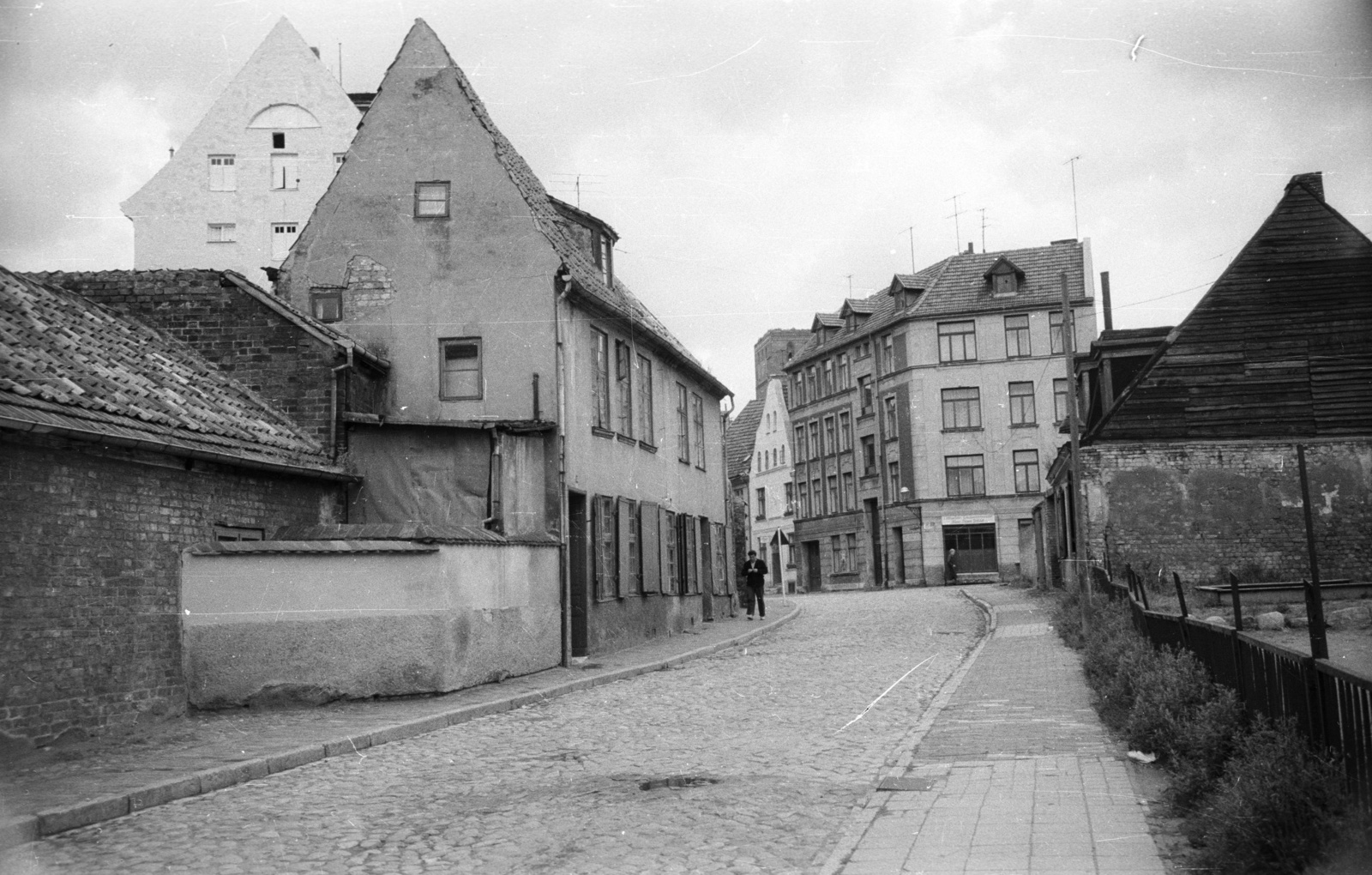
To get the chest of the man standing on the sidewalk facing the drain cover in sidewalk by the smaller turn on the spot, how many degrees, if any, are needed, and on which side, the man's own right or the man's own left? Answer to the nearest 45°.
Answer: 0° — they already face it

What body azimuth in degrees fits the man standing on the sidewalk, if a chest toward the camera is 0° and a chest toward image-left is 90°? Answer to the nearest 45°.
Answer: approximately 0°

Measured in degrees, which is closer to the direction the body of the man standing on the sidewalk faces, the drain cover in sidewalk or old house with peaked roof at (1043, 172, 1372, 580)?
the drain cover in sidewalk

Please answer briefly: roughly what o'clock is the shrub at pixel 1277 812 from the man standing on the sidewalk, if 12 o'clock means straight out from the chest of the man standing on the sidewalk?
The shrub is roughly at 12 o'clock from the man standing on the sidewalk.
